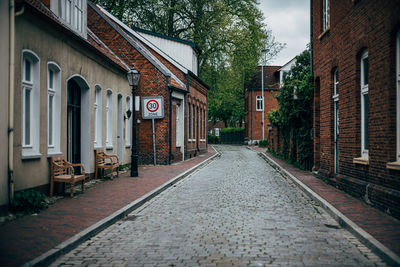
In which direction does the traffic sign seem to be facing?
toward the camera

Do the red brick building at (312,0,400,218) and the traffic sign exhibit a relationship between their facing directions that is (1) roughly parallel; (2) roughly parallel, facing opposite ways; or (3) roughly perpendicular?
roughly perpendicular

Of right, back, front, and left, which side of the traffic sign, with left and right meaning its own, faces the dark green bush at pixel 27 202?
front

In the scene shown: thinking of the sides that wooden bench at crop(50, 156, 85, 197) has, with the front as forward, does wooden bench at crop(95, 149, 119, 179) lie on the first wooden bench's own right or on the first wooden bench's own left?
on the first wooden bench's own left

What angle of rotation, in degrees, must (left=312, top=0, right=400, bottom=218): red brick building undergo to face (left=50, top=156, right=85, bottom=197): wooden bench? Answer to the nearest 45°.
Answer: approximately 45° to its right

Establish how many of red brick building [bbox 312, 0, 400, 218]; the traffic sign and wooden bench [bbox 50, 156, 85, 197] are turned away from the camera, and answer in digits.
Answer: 0

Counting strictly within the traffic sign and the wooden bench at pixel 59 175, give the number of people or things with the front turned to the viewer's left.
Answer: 0

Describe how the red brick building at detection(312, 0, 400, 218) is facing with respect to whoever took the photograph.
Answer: facing the viewer and to the left of the viewer
